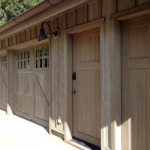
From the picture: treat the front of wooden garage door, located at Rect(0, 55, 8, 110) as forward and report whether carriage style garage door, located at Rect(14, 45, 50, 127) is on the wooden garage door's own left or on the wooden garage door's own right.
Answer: on the wooden garage door's own left

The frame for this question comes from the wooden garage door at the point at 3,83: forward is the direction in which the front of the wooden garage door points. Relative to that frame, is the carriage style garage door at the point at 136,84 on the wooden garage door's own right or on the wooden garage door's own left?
on the wooden garage door's own left

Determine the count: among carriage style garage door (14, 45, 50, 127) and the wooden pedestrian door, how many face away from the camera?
0

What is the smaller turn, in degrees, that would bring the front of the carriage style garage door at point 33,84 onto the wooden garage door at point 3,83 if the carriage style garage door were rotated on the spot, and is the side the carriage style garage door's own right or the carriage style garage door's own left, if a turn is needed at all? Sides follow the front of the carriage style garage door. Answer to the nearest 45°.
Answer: approximately 90° to the carriage style garage door's own right

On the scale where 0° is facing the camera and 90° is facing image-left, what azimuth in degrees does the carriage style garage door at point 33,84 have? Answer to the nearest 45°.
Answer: approximately 45°

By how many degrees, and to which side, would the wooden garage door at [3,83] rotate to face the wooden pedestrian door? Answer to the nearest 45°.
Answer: approximately 45° to its left

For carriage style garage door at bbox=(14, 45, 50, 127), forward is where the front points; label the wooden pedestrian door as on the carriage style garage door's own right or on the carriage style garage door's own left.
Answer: on the carriage style garage door's own left

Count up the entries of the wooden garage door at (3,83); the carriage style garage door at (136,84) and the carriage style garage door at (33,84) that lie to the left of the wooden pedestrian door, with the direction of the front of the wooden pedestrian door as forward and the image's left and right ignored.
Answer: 1

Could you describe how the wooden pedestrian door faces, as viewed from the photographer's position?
facing the viewer and to the left of the viewer

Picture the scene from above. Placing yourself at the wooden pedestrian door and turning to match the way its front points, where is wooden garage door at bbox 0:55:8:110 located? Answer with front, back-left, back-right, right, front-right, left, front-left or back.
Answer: right

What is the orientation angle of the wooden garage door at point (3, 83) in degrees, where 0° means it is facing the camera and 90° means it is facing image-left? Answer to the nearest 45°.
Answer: approximately 45°
